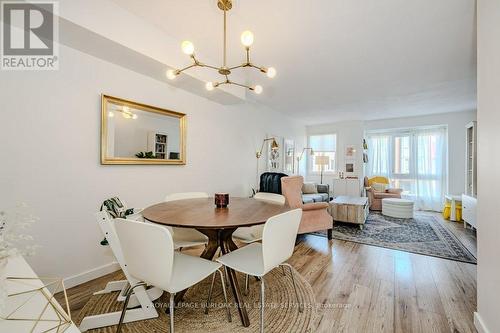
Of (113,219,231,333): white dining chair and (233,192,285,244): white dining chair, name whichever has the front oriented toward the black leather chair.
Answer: (113,219,231,333): white dining chair

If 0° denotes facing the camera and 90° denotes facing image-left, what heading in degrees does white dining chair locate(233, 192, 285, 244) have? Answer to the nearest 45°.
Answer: approximately 45°

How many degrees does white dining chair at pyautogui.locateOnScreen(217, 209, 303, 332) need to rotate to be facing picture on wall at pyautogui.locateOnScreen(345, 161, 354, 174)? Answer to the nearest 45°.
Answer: approximately 90° to its right

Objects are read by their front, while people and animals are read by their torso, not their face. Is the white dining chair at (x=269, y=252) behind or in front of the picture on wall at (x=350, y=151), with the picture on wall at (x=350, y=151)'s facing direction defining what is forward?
in front

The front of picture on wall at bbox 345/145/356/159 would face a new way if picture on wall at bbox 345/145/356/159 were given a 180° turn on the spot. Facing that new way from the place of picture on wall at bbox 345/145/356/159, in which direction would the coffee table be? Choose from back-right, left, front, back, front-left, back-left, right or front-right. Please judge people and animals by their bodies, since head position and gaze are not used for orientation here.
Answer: back

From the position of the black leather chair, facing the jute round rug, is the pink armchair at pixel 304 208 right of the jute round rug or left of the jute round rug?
left

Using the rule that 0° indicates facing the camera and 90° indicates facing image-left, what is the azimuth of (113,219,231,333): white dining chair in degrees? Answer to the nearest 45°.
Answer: approximately 225°

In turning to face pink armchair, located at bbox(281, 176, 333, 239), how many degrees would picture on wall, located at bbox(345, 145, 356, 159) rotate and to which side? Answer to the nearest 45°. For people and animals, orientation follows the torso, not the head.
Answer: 0° — it already faces it

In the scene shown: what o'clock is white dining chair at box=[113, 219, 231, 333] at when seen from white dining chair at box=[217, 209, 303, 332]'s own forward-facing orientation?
white dining chair at box=[113, 219, 231, 333] is roughly at 10 o'clock from white dining chair at box=[217, 209, 303, 332].

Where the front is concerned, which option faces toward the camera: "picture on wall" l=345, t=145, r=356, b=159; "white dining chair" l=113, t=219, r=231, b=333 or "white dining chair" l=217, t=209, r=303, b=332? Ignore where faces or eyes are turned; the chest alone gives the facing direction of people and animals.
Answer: the picture on wall

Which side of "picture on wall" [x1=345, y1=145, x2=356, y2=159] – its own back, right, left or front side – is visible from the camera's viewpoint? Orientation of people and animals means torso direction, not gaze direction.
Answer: front

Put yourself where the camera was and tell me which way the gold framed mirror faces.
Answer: facing the viewer and to the right of the viewer

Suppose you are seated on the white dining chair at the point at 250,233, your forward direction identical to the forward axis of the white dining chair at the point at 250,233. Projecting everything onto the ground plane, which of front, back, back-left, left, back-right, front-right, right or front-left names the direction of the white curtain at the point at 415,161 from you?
back

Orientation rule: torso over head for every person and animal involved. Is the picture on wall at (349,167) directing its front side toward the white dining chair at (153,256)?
yes

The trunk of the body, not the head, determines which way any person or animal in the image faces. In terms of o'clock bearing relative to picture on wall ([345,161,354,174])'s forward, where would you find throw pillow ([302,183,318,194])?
The throw pillow is roughly at 1 o'clock from the picture on wall.

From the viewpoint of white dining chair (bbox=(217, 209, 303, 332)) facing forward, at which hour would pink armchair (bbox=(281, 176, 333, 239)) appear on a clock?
The pink armchair is roughly at 2 o'clock from the white dining chair.

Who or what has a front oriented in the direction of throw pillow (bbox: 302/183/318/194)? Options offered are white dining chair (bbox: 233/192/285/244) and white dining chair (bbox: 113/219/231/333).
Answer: white dining chair (bbox: 113/219/231/333)

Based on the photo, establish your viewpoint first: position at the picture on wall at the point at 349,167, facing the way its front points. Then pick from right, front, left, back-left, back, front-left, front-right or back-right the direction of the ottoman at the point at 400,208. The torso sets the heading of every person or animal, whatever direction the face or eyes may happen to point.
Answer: front-left

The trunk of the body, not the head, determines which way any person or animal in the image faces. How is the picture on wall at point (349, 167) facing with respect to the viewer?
toward the camera
